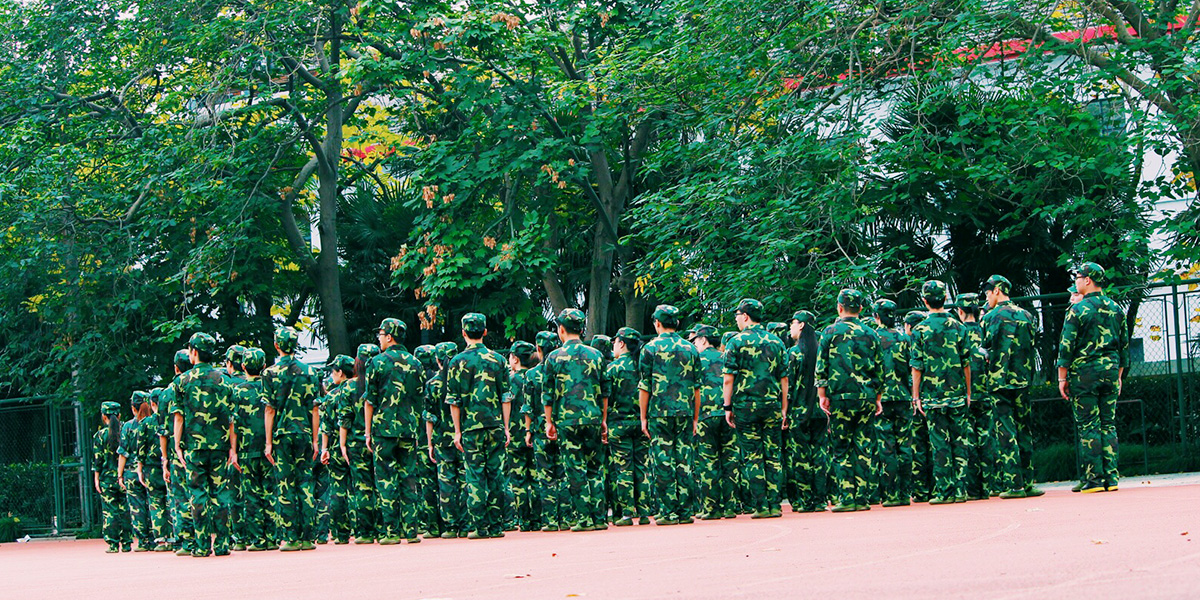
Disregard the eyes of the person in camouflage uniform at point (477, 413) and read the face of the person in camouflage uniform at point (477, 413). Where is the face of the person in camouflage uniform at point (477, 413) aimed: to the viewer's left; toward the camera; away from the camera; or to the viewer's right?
away from the camera

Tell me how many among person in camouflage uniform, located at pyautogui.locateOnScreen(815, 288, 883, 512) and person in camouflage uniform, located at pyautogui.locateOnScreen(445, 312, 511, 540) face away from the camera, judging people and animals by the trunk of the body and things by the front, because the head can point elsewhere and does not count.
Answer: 2

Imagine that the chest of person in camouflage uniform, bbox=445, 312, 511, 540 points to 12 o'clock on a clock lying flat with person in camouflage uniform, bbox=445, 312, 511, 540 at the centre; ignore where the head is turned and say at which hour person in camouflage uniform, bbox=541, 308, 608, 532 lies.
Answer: person in camouflage uniform, bbox=541, 308, 608, 532 is roughly at 3 o'clock from person in camouflage uniform, bbox=445, 312, 511, 540.

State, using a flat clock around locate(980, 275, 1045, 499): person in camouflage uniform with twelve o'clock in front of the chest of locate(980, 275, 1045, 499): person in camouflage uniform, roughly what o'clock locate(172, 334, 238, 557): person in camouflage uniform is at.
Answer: locate(172, 334, 238, 557): person in camouflage uniform is roughly at 10 o'clock from locate(980, 275, 1045, 499): person in camouflage uniform.

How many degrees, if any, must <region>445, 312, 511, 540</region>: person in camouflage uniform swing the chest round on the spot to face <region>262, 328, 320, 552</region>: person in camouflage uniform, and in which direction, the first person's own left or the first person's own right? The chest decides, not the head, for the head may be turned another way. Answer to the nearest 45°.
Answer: approximately 90° to the first person's own left

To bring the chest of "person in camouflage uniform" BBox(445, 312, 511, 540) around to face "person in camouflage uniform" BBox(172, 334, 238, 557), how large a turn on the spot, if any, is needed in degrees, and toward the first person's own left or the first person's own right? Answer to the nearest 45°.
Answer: approximately 90° to the first person's own left

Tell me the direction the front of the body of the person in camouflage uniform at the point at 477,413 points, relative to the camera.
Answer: away from the camera

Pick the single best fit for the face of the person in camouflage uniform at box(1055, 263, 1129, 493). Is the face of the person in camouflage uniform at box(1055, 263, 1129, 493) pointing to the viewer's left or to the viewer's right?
to the viewer's left

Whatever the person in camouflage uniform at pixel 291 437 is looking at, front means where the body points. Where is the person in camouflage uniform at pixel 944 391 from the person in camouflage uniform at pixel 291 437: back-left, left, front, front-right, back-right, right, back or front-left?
right

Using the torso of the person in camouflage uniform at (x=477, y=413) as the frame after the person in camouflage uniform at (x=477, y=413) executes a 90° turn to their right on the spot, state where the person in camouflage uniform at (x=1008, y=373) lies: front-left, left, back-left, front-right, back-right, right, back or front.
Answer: front

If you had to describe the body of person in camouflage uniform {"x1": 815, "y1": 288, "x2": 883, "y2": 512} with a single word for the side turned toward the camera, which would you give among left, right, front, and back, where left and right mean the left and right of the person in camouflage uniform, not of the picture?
back

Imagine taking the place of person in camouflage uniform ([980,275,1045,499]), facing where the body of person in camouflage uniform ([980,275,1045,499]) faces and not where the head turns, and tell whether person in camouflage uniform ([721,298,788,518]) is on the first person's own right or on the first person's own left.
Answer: on the first person's own left

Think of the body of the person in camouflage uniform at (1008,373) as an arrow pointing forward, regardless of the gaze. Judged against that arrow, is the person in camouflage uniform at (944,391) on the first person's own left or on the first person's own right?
on the first person's own left

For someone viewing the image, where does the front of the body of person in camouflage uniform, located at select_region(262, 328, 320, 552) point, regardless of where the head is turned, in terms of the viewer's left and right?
facing away from the viewer

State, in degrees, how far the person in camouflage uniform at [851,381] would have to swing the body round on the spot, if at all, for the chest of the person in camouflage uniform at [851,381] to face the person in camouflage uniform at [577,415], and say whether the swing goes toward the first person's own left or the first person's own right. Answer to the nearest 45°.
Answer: approximately 90° to the first person's own left

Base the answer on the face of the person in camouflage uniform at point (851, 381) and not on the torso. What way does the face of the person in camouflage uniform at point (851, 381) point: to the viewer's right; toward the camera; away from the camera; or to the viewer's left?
away from the camera
